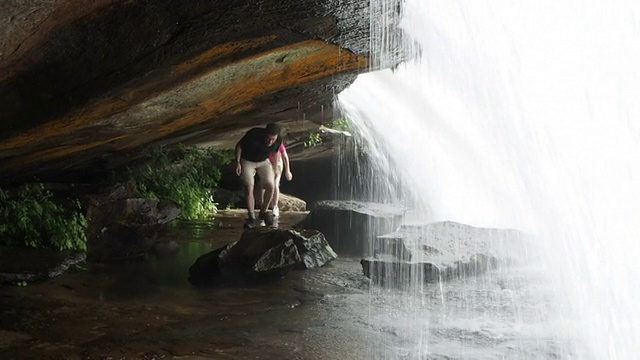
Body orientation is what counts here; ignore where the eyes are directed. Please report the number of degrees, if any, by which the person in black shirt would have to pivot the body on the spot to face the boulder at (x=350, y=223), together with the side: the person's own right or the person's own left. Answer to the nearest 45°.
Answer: approximately 45° to the person's own left

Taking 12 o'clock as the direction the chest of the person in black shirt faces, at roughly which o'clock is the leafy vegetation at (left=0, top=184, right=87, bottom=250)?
The leafy vegetation is roughly at 3 o'clock from the person in black shirt.

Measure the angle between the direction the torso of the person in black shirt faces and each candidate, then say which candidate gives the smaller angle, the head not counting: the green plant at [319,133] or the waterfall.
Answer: the waterfall

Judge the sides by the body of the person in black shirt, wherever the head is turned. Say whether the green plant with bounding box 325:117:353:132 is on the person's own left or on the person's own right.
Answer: on the person's own left

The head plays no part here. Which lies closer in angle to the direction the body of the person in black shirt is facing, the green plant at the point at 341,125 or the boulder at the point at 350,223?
the boulder

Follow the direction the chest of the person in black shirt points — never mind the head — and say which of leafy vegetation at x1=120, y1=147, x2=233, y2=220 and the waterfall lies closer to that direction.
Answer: the waterfall

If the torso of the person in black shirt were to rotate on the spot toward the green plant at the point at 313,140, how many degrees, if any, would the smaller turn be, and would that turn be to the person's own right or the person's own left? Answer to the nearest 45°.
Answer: approximately 135° to the person's own left

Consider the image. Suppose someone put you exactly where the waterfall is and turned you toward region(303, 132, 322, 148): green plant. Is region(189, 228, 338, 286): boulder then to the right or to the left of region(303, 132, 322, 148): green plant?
left

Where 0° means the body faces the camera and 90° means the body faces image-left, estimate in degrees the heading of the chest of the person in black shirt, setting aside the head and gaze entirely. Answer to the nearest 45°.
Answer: approximately 315°
